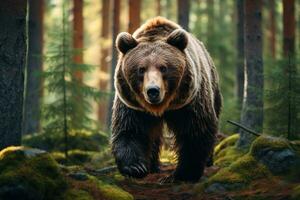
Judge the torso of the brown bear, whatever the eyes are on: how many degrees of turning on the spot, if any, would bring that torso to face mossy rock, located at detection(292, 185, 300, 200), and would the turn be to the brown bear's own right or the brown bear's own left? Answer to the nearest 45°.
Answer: approximately 45° to the brown bear's own left

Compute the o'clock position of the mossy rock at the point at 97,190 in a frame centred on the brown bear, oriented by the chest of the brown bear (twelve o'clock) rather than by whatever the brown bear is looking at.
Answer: The mossy rock is roughly at 1 o'clock from the brown bear.

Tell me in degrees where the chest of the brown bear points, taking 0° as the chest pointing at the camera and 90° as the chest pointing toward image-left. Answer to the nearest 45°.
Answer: approximately 0°

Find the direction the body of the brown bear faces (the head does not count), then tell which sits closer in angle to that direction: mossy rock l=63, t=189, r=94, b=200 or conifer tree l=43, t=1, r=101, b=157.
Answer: the mossy rock

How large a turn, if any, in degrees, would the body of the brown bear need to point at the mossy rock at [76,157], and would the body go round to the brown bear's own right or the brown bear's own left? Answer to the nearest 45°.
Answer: approximately 135° to the brown bear's own right

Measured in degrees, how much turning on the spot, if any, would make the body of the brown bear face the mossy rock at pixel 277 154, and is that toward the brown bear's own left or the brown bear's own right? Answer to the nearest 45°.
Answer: approximately 45° to the brown bear's own left

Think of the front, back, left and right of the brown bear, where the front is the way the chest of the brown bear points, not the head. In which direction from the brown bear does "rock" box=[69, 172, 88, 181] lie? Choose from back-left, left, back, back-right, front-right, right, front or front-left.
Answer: front-right

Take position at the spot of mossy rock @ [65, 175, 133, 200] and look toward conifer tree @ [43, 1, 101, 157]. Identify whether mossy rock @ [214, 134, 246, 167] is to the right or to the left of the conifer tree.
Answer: right

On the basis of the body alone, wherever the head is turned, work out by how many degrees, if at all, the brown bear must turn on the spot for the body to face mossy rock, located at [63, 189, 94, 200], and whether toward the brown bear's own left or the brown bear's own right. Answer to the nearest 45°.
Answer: approximately 45° to the brown bear's own right
